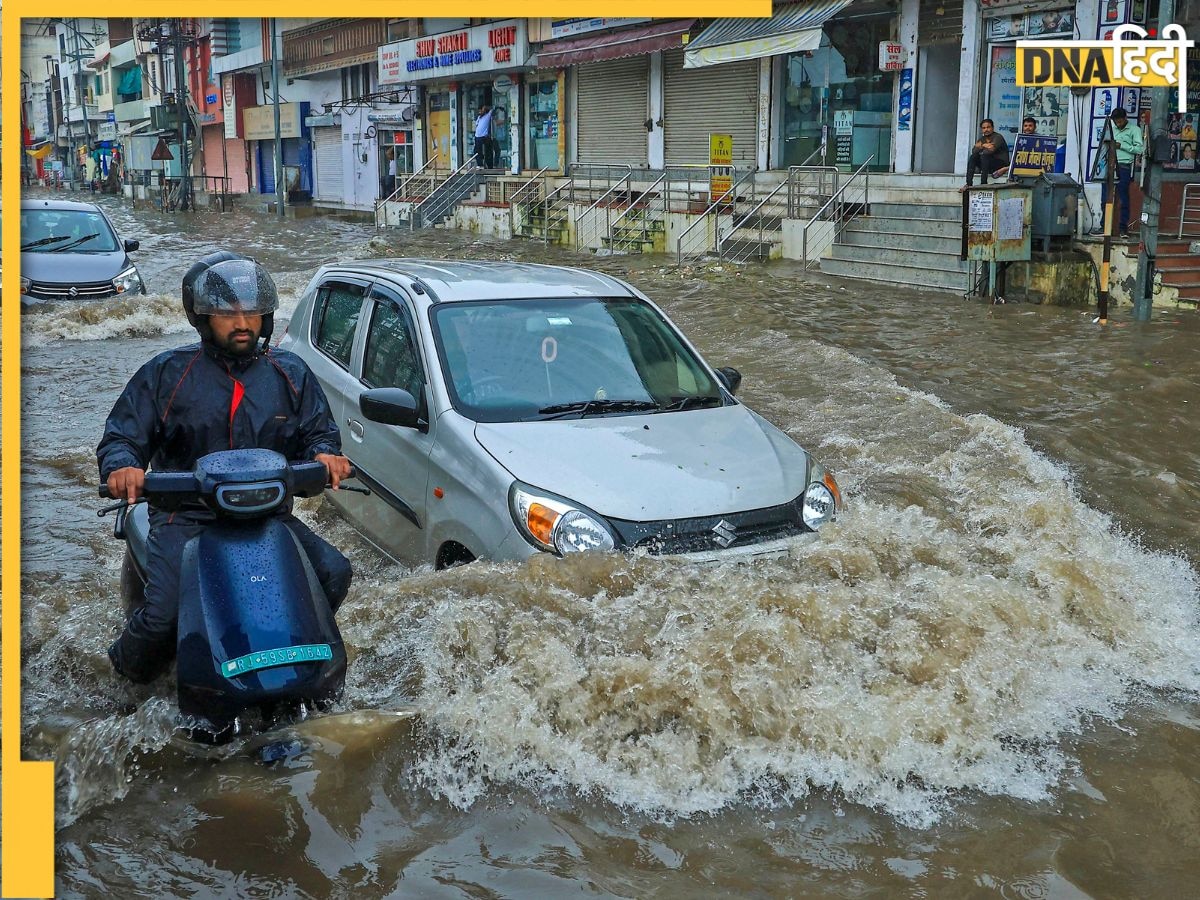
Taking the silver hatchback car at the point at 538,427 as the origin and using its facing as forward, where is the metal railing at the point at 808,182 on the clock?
The metal railing is roughly at 8 o'clock from the silver hatchback car.

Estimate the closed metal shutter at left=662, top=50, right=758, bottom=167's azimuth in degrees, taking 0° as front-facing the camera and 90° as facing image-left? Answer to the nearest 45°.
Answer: approximately 0°

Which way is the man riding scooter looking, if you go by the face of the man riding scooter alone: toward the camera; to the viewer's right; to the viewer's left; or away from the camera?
toward the camera

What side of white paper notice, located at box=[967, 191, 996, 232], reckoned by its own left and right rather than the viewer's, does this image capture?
front

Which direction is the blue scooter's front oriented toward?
toward the camera

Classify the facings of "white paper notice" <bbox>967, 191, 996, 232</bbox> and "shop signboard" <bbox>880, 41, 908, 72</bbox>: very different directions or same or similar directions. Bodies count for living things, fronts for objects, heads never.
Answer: same or similar directions

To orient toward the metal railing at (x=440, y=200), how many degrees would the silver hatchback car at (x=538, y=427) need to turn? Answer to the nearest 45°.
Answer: approximately 135° to its left

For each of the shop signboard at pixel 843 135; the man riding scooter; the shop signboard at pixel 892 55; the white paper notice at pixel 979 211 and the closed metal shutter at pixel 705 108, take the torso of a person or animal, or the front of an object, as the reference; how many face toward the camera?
5

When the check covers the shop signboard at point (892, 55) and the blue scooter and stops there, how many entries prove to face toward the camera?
2

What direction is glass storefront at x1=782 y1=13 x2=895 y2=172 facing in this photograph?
toward the camera

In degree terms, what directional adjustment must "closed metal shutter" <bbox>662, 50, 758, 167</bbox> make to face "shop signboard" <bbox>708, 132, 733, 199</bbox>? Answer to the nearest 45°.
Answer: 0° — it already faces it

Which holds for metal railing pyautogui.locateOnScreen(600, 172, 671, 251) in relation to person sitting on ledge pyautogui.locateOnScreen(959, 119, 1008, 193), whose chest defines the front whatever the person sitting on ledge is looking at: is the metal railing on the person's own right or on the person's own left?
on the person's own right

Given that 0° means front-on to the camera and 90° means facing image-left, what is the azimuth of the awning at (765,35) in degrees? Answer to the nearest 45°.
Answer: approximately 45°

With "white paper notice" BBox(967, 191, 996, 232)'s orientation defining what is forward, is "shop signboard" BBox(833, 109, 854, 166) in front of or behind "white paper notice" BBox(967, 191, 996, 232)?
behind
